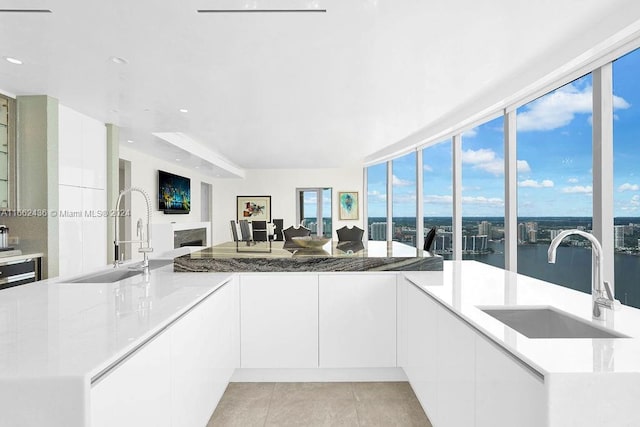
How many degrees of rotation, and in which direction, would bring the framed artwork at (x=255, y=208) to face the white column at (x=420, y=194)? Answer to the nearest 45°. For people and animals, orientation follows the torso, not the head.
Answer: approximately 45° to its left

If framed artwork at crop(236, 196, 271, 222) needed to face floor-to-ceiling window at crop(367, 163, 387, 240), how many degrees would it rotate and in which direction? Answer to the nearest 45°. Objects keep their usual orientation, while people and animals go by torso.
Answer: approximately 45° to its left

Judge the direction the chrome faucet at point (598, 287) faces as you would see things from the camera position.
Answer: facing to the left of the viewer

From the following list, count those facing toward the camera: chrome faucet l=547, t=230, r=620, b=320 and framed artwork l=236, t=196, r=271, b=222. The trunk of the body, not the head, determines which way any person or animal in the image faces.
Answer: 1

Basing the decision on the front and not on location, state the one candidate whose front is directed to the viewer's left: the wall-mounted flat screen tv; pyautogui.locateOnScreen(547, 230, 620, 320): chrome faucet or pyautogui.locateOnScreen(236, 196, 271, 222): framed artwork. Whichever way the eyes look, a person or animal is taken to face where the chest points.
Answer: the chrome faucet

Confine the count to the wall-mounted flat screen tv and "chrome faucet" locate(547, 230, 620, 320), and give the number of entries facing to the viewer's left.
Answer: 1
